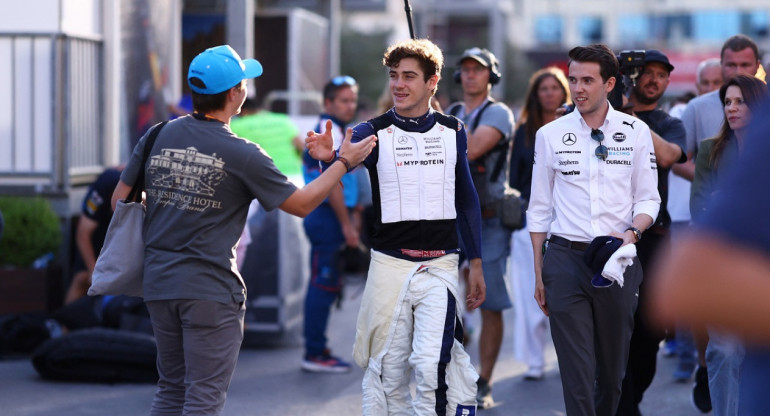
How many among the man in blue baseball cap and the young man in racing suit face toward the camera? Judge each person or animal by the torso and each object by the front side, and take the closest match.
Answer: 1

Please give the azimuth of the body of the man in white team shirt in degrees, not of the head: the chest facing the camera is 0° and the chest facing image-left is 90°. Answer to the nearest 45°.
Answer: approximately 0°

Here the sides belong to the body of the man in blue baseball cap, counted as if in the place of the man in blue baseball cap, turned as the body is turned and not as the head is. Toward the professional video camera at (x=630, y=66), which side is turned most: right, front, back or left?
front

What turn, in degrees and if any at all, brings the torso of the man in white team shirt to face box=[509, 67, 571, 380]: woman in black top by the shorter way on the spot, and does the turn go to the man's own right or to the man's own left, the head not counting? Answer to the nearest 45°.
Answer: approximately 180°

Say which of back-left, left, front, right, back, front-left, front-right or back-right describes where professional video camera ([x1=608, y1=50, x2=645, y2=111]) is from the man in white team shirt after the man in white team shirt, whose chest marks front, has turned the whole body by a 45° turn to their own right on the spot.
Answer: back-right

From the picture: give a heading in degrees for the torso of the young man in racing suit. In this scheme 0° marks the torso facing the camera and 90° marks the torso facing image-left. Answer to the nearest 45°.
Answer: approximately 0°

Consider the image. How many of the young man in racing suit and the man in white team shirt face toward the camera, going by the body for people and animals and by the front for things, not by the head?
2

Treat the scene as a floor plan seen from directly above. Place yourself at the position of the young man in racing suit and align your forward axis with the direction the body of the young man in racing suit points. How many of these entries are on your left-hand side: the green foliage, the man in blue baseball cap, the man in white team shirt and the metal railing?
1

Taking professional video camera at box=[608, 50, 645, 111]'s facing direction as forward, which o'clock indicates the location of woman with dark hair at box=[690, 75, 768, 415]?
The woman with dark hair is roughly at 9 o'clock from the professional video camera.
